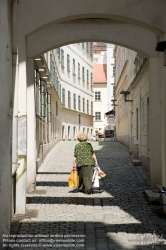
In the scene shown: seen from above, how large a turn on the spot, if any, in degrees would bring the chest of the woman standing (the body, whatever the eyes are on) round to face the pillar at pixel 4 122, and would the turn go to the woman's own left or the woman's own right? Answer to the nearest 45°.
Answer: approximately 180°

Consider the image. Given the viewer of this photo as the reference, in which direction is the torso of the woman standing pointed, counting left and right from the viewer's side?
facing away from the viewer
